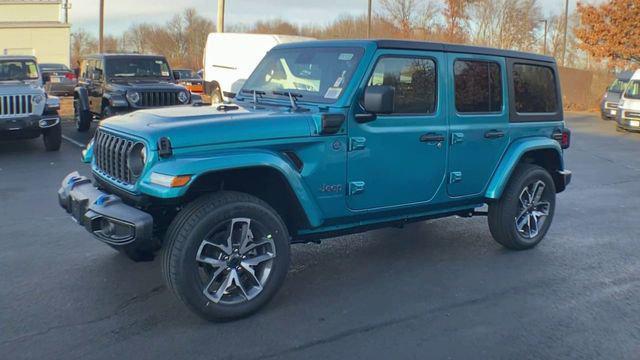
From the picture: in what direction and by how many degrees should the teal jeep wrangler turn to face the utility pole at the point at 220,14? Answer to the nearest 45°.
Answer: approximately 135° to its right

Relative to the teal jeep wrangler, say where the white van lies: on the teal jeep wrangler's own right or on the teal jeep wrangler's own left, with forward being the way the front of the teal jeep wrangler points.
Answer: on the teal jeep wrangler's own right

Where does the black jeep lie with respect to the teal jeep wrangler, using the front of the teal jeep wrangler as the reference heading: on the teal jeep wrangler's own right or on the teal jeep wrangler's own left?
on the teal jeep wrangler's own right

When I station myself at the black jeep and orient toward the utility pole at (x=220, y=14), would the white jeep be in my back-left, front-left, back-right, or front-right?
back-left

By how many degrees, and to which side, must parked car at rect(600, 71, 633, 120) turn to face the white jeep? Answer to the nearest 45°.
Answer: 0° — it already faces it

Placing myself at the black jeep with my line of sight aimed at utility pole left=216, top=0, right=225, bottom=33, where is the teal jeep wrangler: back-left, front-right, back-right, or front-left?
back-right

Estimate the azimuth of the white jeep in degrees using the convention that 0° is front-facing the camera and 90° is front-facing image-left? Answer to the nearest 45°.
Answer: approximately 0°

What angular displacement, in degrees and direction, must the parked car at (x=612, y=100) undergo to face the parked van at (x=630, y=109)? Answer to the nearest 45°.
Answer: approximately 45° to its left

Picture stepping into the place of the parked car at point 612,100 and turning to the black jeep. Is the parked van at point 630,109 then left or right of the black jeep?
left

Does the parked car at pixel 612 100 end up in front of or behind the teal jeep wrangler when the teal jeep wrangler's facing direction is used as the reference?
behind

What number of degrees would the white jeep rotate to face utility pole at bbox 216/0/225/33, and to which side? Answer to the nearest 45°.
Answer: approximately 135° to its left

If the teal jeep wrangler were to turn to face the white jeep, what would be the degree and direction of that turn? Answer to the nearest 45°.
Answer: approximately 90° to its right
